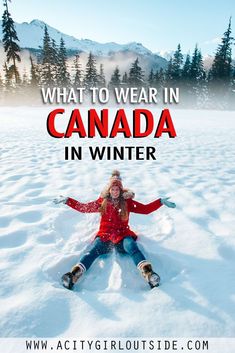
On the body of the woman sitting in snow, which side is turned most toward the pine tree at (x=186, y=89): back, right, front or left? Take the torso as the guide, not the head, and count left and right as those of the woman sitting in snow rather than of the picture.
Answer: back

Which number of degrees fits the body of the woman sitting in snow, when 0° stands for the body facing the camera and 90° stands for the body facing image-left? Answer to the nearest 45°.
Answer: approximately 0°

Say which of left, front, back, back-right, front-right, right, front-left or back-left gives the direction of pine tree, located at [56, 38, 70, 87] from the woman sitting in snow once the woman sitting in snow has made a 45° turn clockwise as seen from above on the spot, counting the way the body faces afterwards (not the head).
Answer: back-right

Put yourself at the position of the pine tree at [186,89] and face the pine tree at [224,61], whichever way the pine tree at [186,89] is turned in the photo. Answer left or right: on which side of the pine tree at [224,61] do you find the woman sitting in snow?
right

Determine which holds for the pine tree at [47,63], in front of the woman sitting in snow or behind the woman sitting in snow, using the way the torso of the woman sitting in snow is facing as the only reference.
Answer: behind

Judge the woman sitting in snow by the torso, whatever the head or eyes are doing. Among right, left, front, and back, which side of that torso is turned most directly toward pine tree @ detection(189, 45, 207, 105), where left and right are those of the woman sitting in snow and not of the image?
back

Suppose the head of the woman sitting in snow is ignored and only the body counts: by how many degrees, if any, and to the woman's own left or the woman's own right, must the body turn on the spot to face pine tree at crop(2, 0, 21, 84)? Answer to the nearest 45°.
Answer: approximately 180°

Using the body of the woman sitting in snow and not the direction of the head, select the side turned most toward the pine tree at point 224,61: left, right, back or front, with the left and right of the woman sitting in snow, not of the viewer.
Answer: back

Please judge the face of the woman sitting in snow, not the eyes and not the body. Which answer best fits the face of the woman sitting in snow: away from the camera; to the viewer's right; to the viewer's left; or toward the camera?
toward the camera
